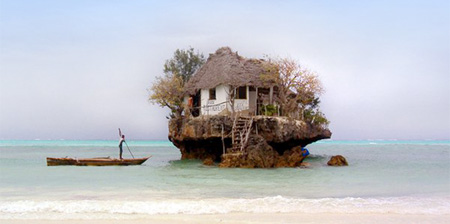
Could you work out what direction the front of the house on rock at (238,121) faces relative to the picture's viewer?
facing the viewer

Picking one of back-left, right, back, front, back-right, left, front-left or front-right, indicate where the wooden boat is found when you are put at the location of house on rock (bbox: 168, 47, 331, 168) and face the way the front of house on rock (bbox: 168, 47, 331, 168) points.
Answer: right

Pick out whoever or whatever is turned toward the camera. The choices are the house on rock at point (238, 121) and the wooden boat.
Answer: the house on rock

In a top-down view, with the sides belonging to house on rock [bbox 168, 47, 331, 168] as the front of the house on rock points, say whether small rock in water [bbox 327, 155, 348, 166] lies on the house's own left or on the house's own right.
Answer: on the house's own left

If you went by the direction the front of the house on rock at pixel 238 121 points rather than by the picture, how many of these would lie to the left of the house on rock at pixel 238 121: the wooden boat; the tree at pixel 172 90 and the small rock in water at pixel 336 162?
1

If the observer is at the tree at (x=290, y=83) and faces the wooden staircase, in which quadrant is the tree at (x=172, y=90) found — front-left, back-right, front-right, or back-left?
front-right

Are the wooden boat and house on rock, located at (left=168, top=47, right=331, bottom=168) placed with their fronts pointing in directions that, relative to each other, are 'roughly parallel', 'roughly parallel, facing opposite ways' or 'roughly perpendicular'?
roughly perpendicular

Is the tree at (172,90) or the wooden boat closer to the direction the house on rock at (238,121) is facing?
the wooden boat

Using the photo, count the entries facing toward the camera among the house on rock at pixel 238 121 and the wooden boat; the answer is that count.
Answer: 1
